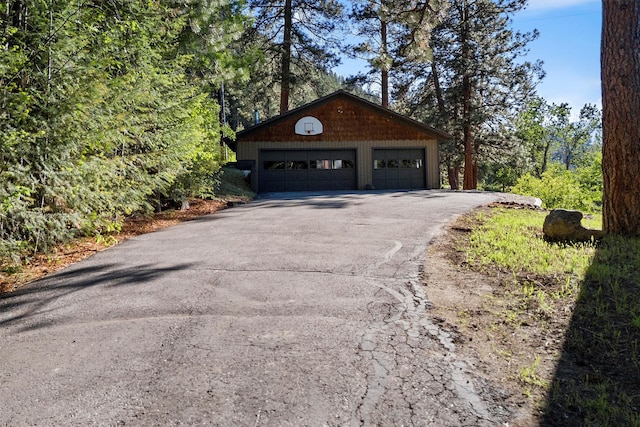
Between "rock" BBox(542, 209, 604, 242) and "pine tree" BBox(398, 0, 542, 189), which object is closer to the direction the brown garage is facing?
the rock

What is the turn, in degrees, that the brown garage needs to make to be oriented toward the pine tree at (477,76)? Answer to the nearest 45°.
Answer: approximately 135° to its left

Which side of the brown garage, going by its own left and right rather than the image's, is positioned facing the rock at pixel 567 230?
front

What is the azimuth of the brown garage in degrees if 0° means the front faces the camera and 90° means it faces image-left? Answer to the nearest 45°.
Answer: approximately 0°

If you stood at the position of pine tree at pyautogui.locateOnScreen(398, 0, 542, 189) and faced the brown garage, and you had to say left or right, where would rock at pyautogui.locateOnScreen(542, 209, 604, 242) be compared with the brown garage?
left
